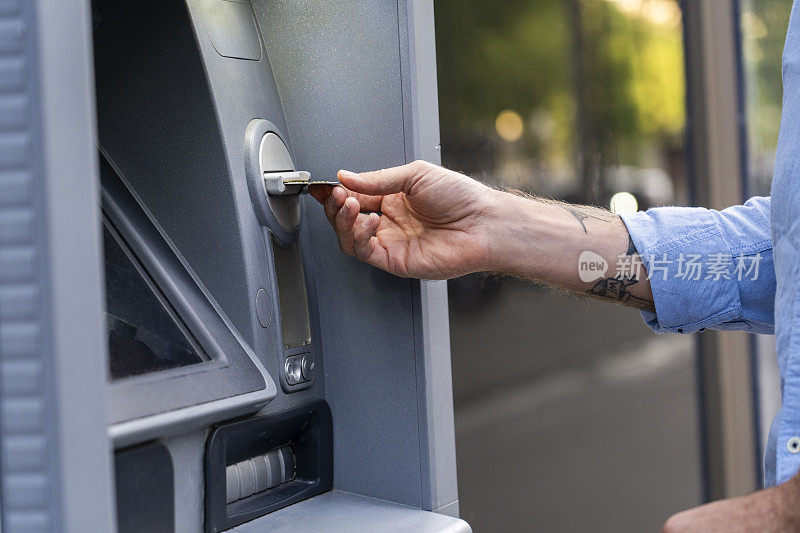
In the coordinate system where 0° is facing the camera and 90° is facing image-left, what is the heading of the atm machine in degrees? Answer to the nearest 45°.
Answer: approximately 315°

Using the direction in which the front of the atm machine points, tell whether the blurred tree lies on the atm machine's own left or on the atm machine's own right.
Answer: on the atm machine's own left
